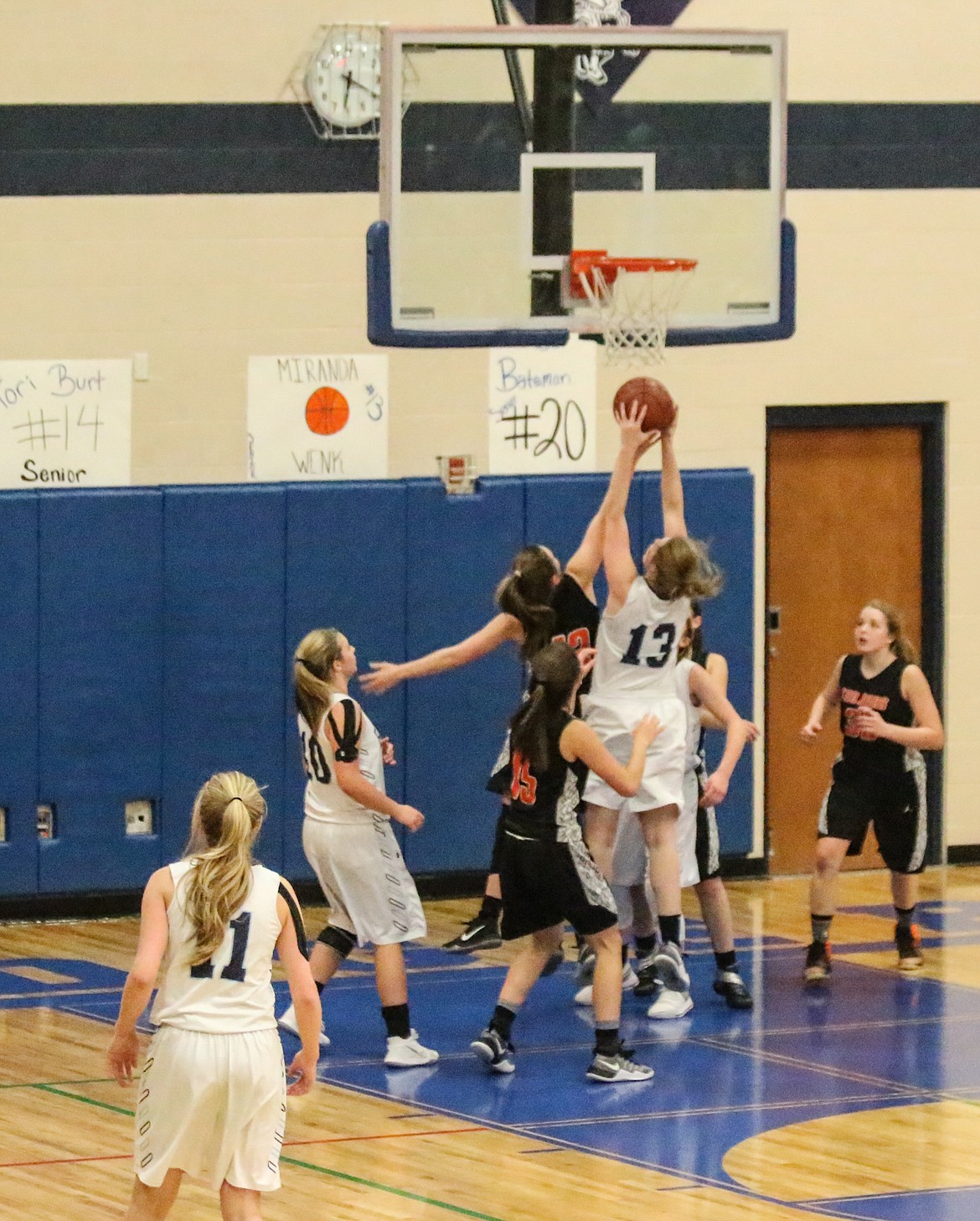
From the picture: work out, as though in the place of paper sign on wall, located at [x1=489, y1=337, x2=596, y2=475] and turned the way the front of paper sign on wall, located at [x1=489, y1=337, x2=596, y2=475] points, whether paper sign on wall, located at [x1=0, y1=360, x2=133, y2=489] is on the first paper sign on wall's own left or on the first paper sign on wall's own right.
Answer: on the first paper sign on wall's own right

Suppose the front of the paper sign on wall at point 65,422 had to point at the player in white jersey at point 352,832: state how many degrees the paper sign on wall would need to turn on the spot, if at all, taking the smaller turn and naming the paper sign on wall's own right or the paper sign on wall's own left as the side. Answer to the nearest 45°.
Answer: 0° — it already faces them

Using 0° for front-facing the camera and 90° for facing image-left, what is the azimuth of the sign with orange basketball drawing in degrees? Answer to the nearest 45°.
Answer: approximately 0°

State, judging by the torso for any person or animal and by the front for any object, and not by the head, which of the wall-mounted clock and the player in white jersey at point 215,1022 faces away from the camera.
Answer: the player in white jersey

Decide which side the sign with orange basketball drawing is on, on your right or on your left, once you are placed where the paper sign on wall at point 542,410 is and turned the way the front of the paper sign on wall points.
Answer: on your right

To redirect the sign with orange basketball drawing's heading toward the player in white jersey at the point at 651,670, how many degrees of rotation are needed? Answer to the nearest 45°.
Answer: approximately 45° to its left

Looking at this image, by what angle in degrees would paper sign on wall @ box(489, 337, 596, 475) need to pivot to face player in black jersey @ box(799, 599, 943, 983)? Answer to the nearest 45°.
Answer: approximately 45° to its left

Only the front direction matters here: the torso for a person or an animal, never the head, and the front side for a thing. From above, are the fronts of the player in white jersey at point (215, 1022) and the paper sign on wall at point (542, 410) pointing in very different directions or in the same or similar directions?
very different directions

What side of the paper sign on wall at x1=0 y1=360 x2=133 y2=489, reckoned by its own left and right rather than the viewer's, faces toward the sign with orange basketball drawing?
left

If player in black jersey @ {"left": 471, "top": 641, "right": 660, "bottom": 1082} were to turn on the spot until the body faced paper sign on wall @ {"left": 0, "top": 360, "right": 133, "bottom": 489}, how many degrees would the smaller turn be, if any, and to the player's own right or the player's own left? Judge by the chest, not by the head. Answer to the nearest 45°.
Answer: approximately 90° to the player's own left

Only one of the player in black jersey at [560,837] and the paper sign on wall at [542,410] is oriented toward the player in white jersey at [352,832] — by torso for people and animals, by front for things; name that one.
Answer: the paper sign on wall

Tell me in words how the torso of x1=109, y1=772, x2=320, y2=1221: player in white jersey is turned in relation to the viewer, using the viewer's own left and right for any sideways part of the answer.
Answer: facing away from the viewer
